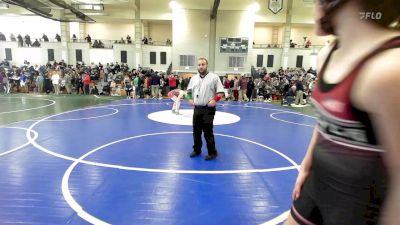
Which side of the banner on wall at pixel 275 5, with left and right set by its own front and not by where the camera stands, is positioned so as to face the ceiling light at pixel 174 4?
right

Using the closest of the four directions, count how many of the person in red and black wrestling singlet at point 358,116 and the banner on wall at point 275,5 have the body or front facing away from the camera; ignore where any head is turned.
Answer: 0

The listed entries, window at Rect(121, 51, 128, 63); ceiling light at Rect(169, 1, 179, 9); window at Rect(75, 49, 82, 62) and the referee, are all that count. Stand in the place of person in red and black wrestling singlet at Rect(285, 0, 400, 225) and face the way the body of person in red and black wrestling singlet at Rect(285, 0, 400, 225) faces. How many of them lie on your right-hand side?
4

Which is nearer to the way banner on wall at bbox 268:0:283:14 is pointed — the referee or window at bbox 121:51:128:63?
the referee

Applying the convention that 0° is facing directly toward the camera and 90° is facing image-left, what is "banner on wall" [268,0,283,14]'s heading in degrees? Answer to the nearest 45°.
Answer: approximately 0°

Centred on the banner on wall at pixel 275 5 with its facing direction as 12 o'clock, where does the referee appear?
The referee is roughly at 12 o'clock from the banner on wall.

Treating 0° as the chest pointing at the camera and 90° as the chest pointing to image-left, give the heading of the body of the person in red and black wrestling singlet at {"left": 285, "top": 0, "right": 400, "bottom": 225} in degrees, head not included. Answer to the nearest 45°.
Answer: approximately 45°

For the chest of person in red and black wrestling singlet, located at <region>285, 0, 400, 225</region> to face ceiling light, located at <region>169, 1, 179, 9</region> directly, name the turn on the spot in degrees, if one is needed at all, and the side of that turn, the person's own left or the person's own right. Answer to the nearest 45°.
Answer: approximately 90° to the person's own right

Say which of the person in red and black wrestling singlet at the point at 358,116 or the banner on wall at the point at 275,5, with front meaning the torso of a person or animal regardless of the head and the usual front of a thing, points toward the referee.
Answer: the banner on wall

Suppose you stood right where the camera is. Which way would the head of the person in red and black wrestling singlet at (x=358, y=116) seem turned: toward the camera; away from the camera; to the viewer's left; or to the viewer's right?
to the viewer's left

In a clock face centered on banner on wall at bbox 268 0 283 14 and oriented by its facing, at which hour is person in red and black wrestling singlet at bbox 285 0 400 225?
The person in red and black wrestling singlet is roughly at 12 o'clock from the banner on wall.

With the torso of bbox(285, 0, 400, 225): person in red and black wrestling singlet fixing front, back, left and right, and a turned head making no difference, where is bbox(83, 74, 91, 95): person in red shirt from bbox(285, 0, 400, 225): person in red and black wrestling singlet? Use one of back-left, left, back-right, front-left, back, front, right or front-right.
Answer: right

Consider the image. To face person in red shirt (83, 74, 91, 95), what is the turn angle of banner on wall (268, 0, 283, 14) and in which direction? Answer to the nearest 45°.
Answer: approximately 90° to its right
